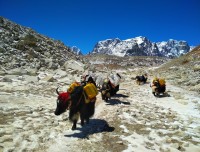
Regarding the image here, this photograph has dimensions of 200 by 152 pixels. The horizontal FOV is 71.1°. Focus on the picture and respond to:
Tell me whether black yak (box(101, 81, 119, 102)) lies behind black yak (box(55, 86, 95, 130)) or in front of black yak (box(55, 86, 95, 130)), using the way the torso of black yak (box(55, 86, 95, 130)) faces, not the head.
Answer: behind

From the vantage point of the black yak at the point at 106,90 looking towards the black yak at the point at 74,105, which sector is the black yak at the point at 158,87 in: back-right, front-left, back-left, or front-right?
back-left

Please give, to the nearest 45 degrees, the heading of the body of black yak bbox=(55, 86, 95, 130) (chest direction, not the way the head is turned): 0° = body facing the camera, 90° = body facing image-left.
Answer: approximately 45°

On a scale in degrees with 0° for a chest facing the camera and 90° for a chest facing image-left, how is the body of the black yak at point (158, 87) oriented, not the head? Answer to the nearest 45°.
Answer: approximately 45°

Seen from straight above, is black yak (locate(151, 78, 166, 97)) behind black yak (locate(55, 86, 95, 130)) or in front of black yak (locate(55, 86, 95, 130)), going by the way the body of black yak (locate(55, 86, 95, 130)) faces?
behind
